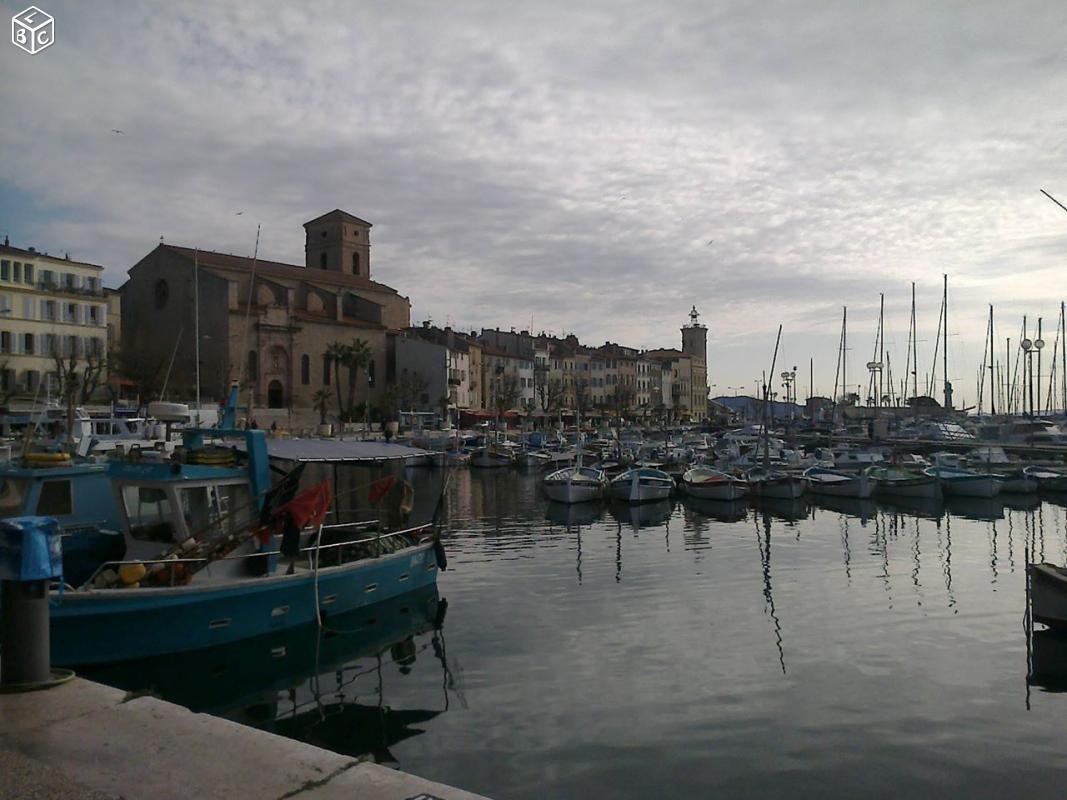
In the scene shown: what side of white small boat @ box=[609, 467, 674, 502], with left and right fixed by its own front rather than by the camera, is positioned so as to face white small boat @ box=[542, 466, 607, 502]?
right

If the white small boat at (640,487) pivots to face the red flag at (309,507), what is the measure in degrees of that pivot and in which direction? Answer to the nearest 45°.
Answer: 0° — it already faces it

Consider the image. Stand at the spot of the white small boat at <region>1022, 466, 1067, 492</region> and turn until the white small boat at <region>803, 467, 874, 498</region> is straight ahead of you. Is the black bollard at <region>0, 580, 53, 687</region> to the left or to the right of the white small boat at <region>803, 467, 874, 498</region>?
left

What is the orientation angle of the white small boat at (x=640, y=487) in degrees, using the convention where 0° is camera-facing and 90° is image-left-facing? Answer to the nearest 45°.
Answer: approximately 0°

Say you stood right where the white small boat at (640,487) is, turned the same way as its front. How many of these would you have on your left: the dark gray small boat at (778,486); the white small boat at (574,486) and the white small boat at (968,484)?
2

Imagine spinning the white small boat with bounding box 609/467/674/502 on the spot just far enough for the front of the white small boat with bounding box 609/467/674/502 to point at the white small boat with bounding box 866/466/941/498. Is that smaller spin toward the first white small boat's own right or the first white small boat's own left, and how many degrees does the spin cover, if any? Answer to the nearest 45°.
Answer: approximately 90° to the first white small boat's own left

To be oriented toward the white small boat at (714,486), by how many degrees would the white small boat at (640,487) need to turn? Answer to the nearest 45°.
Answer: approximately 90° to its left

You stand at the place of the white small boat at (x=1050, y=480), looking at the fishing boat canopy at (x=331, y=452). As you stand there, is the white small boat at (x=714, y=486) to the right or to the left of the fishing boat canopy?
right

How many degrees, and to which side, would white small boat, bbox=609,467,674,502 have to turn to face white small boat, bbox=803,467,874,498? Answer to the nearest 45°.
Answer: approximately 90° to its left

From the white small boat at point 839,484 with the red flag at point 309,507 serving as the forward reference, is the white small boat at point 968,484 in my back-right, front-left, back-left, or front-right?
back-left

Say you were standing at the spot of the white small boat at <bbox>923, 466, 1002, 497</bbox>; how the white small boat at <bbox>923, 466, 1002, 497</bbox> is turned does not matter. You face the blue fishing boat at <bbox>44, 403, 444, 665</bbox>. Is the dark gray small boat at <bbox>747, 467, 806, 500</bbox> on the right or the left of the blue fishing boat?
right

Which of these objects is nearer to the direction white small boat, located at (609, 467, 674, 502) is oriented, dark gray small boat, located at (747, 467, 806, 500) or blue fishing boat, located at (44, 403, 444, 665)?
the blue fishing boat

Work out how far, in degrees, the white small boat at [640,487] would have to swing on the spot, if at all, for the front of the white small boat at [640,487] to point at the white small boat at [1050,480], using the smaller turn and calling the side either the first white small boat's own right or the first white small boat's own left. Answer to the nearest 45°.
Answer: approximately 90° to the first white small boat's own left
